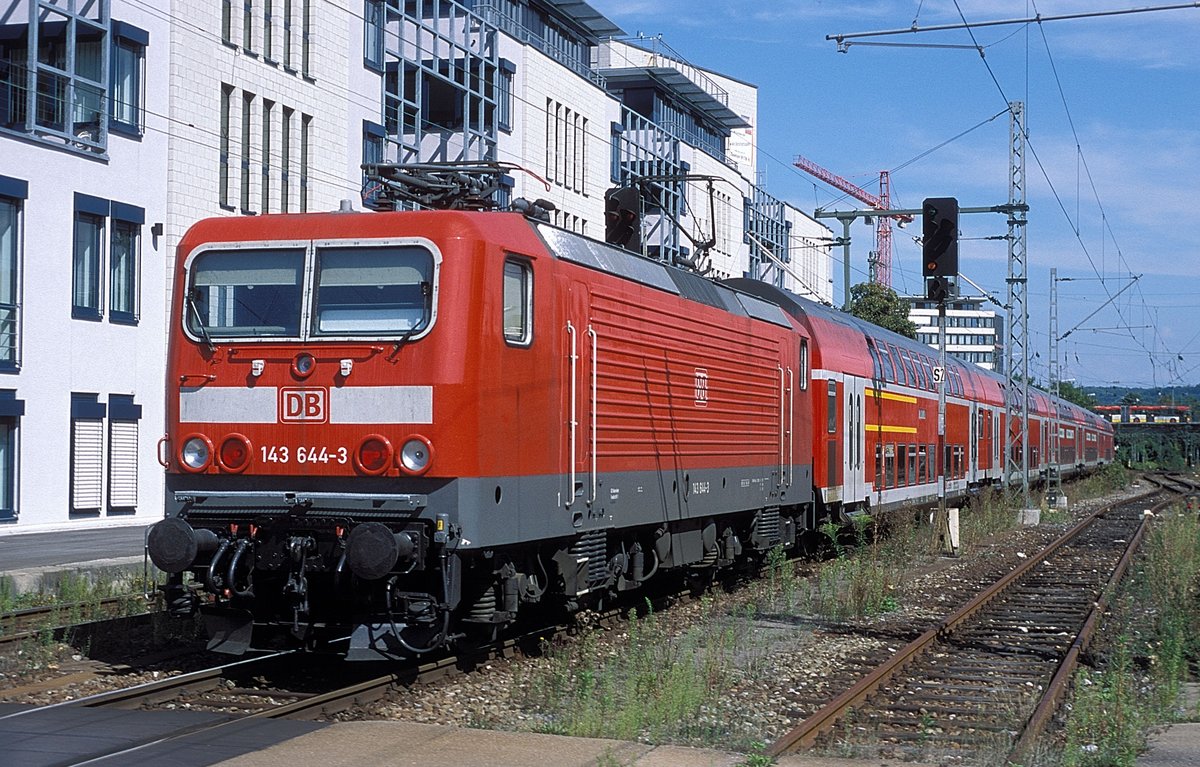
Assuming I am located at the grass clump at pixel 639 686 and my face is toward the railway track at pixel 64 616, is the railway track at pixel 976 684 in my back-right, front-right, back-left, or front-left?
back-right

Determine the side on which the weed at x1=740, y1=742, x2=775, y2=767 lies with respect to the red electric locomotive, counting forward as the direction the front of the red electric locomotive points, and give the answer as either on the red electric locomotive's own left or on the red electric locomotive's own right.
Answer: on the red electric locomotive's own left

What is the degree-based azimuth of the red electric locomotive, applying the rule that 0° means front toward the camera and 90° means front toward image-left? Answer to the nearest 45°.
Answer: approximately 45°

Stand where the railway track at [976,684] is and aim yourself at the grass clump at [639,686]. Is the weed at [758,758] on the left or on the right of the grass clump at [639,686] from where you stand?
left

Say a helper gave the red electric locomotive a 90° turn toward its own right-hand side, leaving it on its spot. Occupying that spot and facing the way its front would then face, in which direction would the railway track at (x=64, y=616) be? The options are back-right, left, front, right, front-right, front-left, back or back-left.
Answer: front

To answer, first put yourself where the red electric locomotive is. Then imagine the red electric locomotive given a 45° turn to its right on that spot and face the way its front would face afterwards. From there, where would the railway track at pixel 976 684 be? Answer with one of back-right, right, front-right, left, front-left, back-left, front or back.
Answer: back
